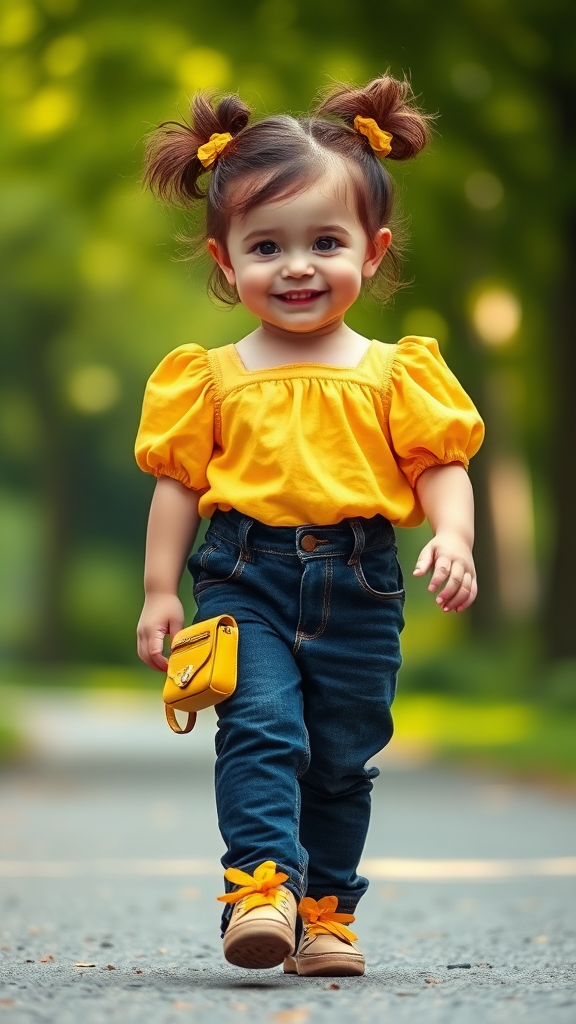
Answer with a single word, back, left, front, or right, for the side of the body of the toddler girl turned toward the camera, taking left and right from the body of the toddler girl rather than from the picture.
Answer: front
